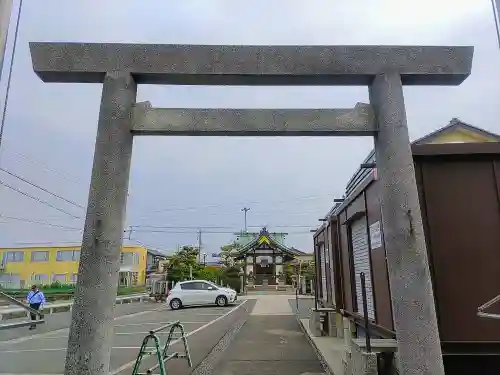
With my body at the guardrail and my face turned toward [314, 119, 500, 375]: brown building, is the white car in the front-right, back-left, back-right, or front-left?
front-left

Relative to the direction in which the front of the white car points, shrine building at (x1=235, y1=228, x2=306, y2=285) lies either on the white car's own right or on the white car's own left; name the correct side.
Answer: on the white car's own left

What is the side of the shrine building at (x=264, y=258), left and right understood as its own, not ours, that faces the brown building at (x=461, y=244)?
front

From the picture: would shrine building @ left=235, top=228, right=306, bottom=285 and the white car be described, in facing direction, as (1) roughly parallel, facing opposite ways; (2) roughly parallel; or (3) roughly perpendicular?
roughly perpendicular

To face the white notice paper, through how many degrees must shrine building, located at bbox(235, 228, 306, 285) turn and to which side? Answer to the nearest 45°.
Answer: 0° — it already faces it

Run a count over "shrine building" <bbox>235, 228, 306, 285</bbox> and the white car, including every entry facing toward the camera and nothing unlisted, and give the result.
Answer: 1

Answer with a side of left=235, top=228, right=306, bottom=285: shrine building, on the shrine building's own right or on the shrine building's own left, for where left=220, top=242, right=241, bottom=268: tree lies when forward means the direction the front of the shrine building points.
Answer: on the shrine building's own right

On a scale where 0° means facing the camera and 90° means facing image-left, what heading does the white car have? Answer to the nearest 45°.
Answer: approximately 270°

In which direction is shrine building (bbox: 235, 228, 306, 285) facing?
toward the camera

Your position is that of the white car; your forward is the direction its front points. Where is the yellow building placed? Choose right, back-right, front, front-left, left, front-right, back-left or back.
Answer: back-left

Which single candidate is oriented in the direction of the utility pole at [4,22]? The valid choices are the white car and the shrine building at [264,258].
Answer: the shrine building

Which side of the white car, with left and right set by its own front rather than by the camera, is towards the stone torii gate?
right

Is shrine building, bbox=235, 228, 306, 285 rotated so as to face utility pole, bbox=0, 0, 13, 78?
yes

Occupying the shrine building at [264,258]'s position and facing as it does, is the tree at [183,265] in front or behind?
in front
